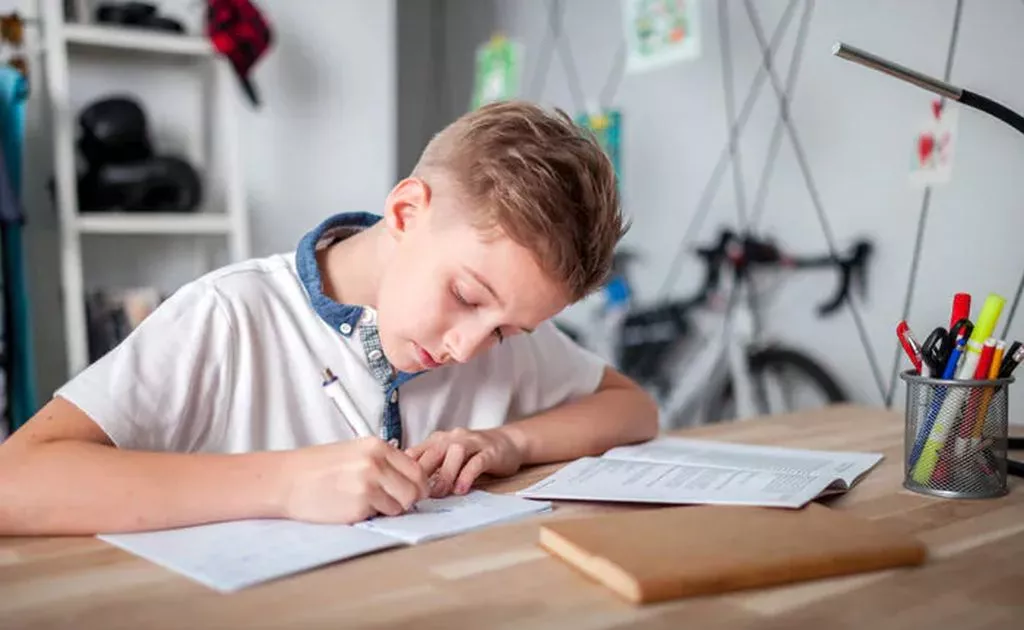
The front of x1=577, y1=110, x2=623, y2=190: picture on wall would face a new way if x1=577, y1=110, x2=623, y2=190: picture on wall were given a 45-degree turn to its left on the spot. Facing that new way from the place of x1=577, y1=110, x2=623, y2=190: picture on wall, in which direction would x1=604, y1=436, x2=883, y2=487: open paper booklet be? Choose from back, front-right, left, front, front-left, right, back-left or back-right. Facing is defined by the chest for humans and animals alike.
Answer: front-right

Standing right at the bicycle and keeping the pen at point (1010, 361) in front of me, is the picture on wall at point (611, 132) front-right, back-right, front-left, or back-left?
back-right

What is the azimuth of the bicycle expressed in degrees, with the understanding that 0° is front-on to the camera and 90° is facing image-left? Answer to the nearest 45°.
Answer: approximately 315°

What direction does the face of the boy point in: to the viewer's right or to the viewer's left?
to the viewer's right

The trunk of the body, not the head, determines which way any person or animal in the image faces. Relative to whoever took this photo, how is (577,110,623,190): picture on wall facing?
facing the viewer

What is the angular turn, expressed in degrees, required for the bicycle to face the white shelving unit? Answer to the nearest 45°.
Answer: approximately 135° to its right

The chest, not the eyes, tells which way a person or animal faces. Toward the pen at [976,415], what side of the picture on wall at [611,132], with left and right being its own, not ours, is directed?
front

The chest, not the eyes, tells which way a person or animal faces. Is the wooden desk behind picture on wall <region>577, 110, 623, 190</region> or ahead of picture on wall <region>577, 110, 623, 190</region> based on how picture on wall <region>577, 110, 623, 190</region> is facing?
ahead

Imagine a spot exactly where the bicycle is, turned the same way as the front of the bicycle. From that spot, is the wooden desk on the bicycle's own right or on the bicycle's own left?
on the bicycle's own right

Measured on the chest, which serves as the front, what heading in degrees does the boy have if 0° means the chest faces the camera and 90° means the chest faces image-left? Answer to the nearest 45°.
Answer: approximately 315°
